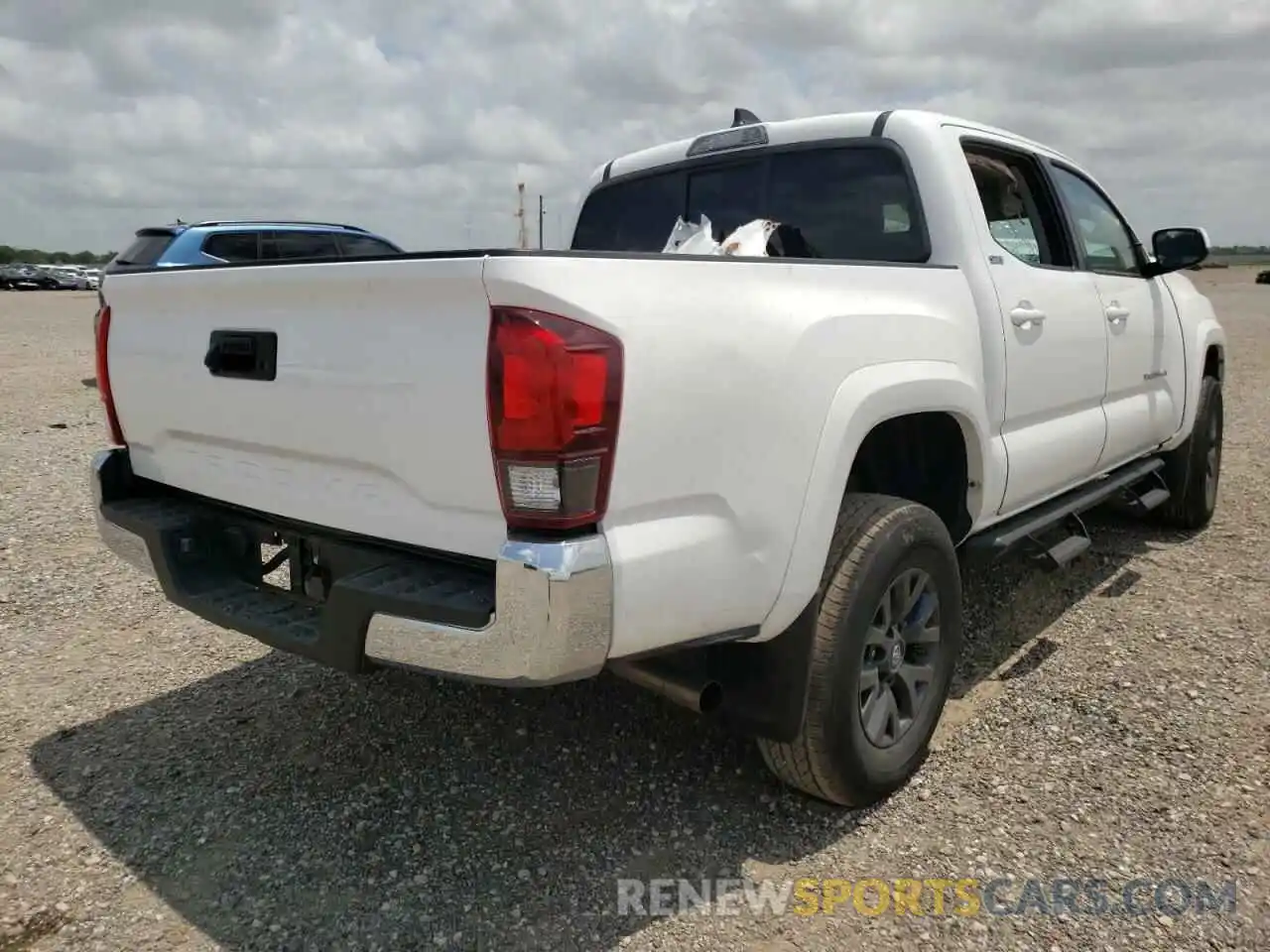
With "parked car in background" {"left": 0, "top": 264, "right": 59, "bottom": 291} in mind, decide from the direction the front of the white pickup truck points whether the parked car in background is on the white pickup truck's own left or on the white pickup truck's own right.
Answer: on the white pickup truck's own left

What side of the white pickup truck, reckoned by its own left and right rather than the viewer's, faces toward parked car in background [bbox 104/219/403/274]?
left

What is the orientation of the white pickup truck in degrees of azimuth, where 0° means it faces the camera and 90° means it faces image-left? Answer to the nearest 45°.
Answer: approximately 225°
